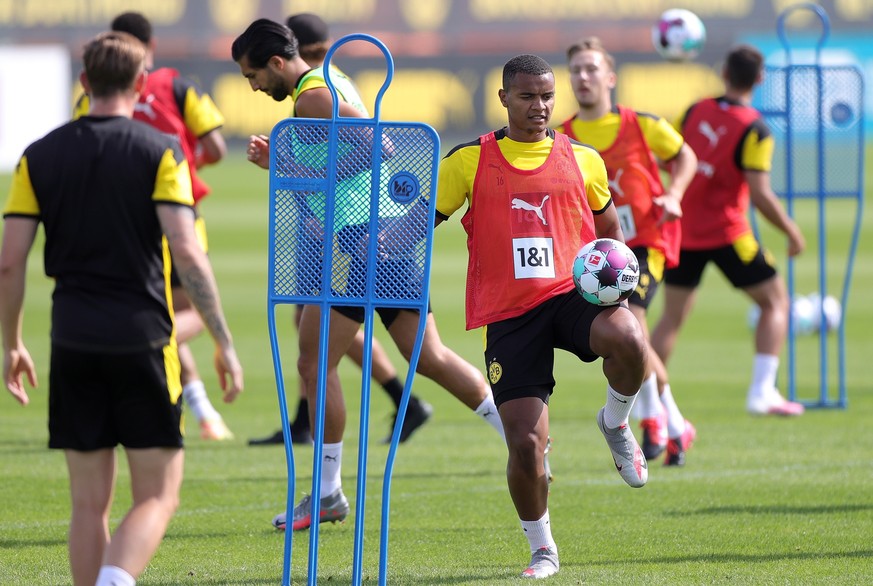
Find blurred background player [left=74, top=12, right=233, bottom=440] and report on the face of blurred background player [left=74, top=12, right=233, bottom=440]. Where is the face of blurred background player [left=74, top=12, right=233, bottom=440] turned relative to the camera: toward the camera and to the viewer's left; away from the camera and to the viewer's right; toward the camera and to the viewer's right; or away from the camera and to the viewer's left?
away from the camera and to the viewer's right

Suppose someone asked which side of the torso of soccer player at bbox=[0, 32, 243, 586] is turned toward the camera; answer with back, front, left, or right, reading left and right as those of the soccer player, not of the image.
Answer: back

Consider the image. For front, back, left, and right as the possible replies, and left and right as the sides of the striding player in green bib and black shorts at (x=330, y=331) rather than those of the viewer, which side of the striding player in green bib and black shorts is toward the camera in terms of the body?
left

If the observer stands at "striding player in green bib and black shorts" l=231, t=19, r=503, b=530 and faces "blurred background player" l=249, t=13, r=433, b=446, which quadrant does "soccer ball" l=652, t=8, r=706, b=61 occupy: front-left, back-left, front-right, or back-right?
front-right

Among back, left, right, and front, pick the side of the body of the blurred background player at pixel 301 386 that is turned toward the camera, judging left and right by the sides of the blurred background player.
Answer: left

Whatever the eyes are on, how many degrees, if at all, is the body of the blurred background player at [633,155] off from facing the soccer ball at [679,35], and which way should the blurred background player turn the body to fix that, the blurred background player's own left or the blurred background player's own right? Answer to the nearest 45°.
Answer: approximately 135° to the blurred background player's own right

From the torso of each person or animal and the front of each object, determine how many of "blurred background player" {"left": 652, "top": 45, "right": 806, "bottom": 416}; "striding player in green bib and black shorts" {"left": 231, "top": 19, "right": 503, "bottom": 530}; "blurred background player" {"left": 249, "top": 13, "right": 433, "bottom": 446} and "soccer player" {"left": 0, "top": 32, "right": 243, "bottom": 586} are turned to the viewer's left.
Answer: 2

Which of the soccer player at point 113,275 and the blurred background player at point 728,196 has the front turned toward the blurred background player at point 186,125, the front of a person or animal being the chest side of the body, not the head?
the soccer player
